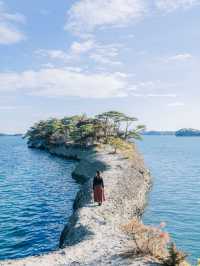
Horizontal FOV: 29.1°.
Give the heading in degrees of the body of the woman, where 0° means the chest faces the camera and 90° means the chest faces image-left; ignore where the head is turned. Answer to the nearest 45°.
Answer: approximately 180°

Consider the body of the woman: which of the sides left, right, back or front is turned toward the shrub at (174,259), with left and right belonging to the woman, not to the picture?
back
